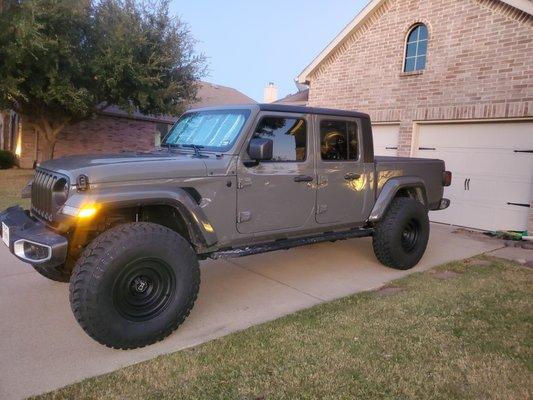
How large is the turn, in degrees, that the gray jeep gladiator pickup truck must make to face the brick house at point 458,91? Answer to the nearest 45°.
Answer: approximately 180°

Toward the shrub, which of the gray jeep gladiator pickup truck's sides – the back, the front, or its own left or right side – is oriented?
right

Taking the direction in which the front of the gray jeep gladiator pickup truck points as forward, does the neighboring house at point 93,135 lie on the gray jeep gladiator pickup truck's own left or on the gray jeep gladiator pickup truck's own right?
on the gray jeep gladiator pickup truck's own right

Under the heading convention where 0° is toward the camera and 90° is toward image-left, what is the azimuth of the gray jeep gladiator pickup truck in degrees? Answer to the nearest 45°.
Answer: approximately 45°

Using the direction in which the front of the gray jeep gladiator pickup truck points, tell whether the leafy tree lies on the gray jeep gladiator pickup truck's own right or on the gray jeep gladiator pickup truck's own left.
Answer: on the gray jeep gladiator pickup truck's own right
